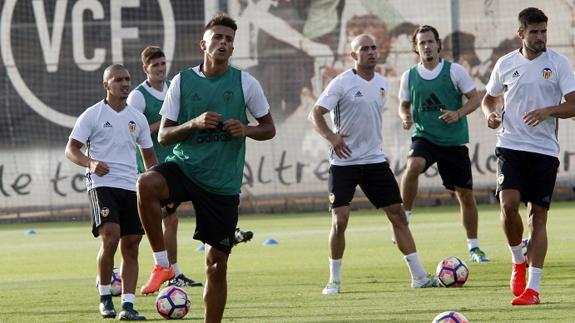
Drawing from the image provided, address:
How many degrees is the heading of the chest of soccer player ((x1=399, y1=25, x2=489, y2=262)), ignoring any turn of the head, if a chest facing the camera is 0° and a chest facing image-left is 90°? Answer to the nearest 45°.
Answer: approximately 0°

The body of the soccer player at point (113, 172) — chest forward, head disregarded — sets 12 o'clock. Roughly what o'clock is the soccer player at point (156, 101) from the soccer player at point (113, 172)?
the soccer player at point (156, 101) is roughly at 8 o'clock from the soccer player at point (113, 172).

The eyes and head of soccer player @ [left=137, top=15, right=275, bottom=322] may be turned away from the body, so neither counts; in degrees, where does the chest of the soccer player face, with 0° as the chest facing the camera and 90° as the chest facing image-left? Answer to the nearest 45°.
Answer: approximately 0°

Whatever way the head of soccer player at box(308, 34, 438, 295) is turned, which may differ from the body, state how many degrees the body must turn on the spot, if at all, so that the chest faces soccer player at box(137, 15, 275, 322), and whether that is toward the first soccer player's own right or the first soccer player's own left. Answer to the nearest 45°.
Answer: approximately 45° to the first soccer player's own right

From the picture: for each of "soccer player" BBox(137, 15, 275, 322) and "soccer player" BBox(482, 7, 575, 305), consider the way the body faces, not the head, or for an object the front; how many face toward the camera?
2
